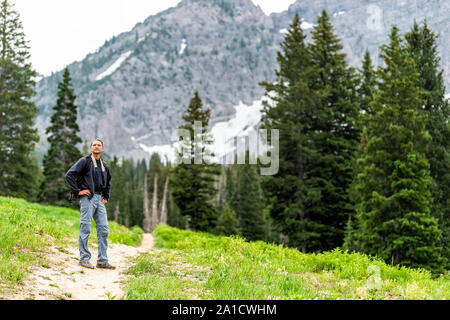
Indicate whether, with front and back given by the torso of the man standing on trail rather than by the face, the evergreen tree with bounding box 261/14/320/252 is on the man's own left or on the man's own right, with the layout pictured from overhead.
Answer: on the man's own left

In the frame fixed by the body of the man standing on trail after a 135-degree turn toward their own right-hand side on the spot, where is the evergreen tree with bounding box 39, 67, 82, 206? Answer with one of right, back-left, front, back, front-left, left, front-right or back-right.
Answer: right

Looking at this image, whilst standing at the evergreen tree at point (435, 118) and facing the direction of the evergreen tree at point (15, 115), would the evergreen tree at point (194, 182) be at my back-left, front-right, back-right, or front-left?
front-right

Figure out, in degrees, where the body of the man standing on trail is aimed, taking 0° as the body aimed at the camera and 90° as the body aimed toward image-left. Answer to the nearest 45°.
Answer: approximately 315°
